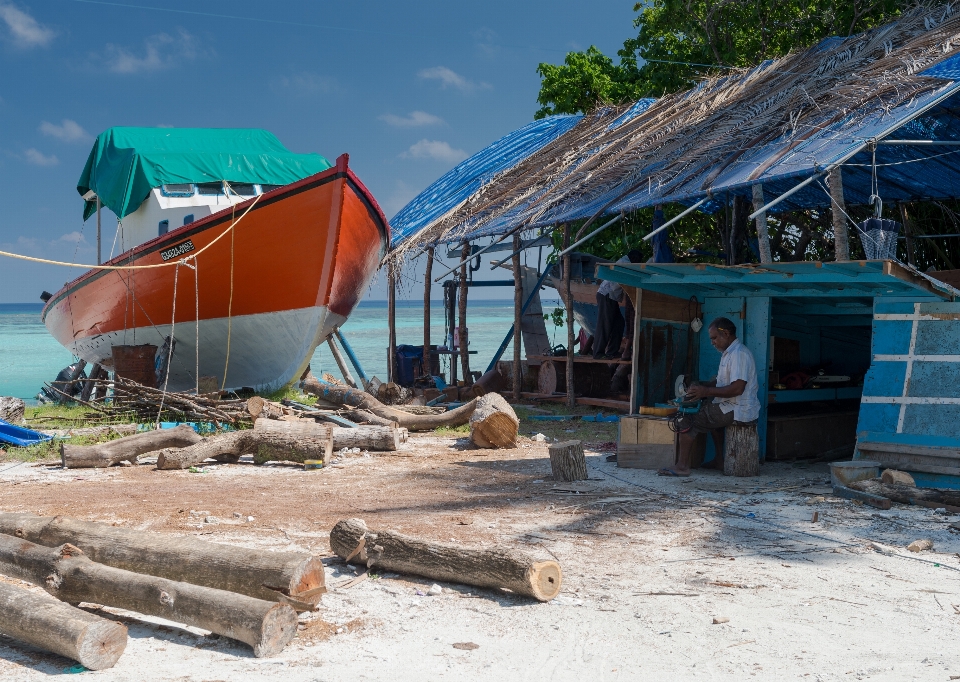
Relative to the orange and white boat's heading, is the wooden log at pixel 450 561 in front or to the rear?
in front

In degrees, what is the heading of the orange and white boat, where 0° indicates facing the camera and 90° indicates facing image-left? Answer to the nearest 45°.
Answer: approximately 315°

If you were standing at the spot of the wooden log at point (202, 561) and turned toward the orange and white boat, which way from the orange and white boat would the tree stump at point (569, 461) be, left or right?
right

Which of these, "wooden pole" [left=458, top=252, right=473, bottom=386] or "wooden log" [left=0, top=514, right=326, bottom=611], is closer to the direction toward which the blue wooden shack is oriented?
the wooden log

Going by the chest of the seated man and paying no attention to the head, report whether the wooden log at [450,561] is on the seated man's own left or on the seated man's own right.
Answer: on the seated man's own left

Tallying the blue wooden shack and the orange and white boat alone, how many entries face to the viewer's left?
0

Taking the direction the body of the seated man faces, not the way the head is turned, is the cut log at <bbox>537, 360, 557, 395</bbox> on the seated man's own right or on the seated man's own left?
on the seated man's own right

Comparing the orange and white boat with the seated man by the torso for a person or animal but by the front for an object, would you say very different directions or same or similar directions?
very different directions

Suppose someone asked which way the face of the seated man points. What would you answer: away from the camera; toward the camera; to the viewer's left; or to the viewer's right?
to the viewer's left

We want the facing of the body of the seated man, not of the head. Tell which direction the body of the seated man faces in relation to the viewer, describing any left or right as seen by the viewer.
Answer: facing to the left of the viewer

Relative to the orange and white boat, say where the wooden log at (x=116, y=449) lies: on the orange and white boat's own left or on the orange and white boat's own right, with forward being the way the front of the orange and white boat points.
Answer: on the orange and white boat's own right
